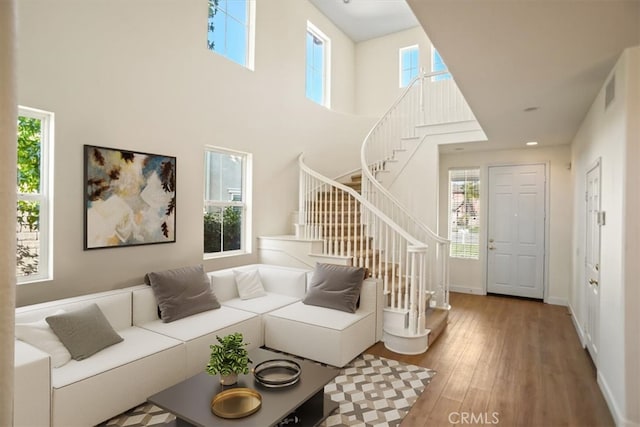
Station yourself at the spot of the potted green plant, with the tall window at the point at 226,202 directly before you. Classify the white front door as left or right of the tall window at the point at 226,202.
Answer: right

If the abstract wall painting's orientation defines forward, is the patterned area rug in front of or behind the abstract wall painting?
in front

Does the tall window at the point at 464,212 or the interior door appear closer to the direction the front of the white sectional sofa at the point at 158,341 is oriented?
the interior door

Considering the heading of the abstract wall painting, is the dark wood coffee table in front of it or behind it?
in front

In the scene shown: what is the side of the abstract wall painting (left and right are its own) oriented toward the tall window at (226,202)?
left

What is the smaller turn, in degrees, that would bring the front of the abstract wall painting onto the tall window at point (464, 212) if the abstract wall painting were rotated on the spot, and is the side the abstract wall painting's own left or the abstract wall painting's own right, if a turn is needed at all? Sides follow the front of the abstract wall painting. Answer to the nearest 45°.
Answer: approximately 45° to the abstract wall painting's own left

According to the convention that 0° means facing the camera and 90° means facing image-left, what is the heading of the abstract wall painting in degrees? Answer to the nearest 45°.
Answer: approximately 315°

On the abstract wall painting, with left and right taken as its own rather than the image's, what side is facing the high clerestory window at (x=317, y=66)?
left

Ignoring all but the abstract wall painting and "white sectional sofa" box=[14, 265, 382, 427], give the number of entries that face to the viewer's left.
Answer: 0

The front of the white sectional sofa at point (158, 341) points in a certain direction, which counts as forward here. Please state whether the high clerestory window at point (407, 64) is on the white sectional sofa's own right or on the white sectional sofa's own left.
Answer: on the white sectional sofa's own left
